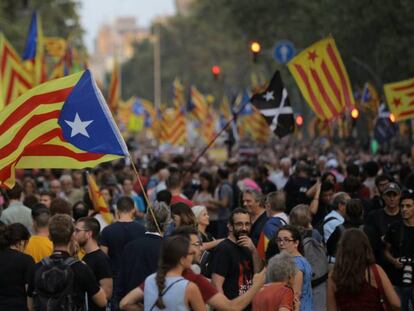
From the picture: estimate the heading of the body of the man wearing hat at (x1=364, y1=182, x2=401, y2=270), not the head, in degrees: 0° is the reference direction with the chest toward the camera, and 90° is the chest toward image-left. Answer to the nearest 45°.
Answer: approximately 0°

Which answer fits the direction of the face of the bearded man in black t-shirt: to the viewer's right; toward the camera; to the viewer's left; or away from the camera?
to the viewer's left
